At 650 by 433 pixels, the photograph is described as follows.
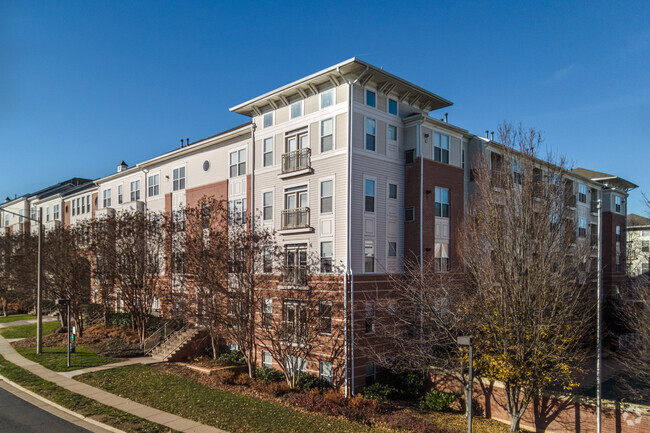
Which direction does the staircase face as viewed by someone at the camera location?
facing the viewer and to the left of the viewer

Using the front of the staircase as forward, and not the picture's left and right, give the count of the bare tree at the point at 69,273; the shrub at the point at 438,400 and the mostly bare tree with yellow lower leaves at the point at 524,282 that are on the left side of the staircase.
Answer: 2

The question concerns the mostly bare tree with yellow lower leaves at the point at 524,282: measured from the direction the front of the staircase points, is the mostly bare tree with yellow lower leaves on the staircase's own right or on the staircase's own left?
on the staircase's own left

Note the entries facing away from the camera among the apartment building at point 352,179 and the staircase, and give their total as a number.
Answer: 0

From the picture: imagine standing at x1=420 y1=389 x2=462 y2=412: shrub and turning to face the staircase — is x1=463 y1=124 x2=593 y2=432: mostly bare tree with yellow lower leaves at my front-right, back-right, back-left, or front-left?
back-left

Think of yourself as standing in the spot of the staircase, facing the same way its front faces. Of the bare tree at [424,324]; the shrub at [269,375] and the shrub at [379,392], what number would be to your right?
0
